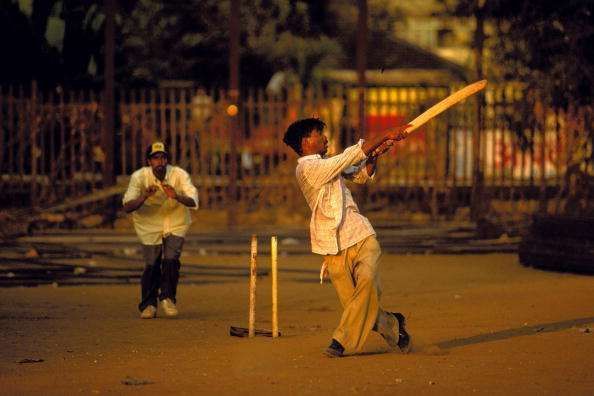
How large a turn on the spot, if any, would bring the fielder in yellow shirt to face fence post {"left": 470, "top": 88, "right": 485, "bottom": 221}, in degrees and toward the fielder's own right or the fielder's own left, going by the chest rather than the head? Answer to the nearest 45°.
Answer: approximately 135° to the fielder's own left

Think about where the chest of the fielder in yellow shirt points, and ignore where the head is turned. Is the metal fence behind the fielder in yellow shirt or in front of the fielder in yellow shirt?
behind

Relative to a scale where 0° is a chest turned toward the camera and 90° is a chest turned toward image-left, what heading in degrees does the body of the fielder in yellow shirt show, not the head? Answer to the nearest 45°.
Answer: approximately 0°

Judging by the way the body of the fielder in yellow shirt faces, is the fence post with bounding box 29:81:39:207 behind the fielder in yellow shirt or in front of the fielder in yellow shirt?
behind
